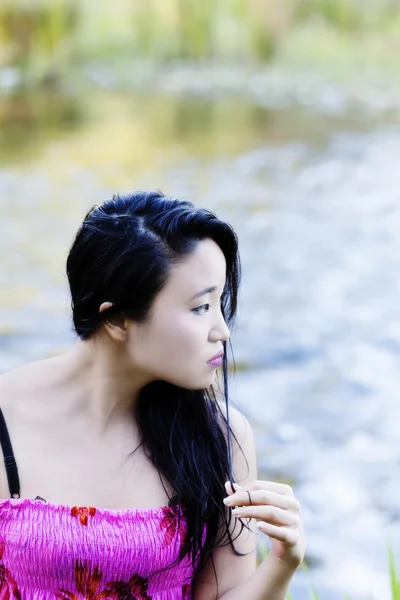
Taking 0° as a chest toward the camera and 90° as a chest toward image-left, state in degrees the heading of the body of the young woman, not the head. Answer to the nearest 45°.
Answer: approximately 0°

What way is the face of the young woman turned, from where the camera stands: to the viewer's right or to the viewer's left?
to the viewer's right
